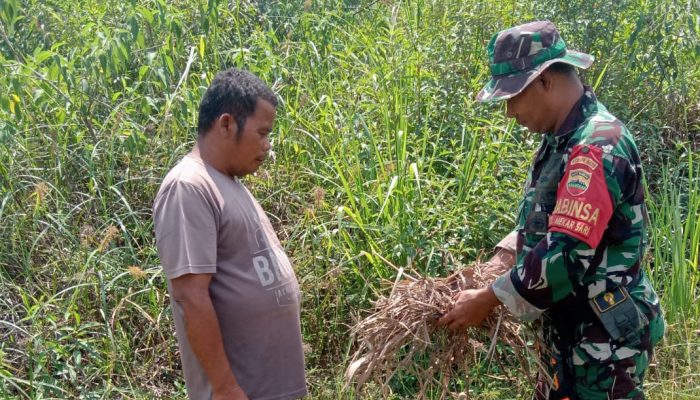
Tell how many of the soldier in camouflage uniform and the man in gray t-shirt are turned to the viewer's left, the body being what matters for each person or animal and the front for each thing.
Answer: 1

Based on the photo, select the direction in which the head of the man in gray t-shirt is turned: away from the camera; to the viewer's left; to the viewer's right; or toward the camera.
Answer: to the viewer's right

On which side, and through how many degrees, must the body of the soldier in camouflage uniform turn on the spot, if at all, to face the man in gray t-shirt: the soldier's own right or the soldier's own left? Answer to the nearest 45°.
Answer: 0° — they already face them

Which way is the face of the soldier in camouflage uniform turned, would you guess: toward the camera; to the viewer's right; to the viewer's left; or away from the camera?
to the viewer's left

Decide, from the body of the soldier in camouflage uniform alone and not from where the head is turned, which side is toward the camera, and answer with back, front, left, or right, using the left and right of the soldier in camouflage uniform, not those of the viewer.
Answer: left

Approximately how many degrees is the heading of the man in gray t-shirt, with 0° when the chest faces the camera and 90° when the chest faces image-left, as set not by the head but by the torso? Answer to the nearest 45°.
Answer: approximately 270°

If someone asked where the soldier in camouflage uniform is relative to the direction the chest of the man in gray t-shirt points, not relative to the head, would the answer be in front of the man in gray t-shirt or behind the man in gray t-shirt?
in front
